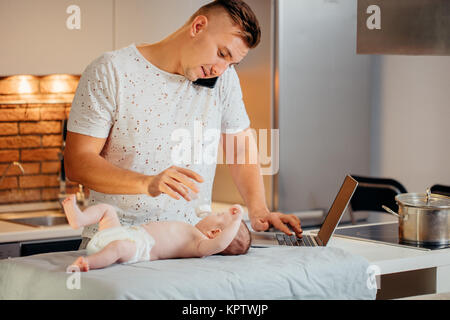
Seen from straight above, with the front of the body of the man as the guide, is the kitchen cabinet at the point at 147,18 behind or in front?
behind

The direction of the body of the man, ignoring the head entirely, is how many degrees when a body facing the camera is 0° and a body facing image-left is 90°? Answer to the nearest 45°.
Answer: approximately 315°

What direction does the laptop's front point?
to the viewer's left

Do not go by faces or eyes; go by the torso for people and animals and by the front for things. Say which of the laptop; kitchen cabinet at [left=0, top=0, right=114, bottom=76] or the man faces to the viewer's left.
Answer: the laptop

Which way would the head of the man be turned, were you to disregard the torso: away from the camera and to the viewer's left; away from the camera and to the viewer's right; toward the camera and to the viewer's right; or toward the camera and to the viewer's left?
toward the camera and to the viewer's right

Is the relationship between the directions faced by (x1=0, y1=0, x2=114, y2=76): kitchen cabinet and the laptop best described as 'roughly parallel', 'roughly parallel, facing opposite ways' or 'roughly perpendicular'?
roughly perpendicular

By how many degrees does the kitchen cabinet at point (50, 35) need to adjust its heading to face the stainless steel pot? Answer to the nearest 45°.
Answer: approximately 45° to its left
